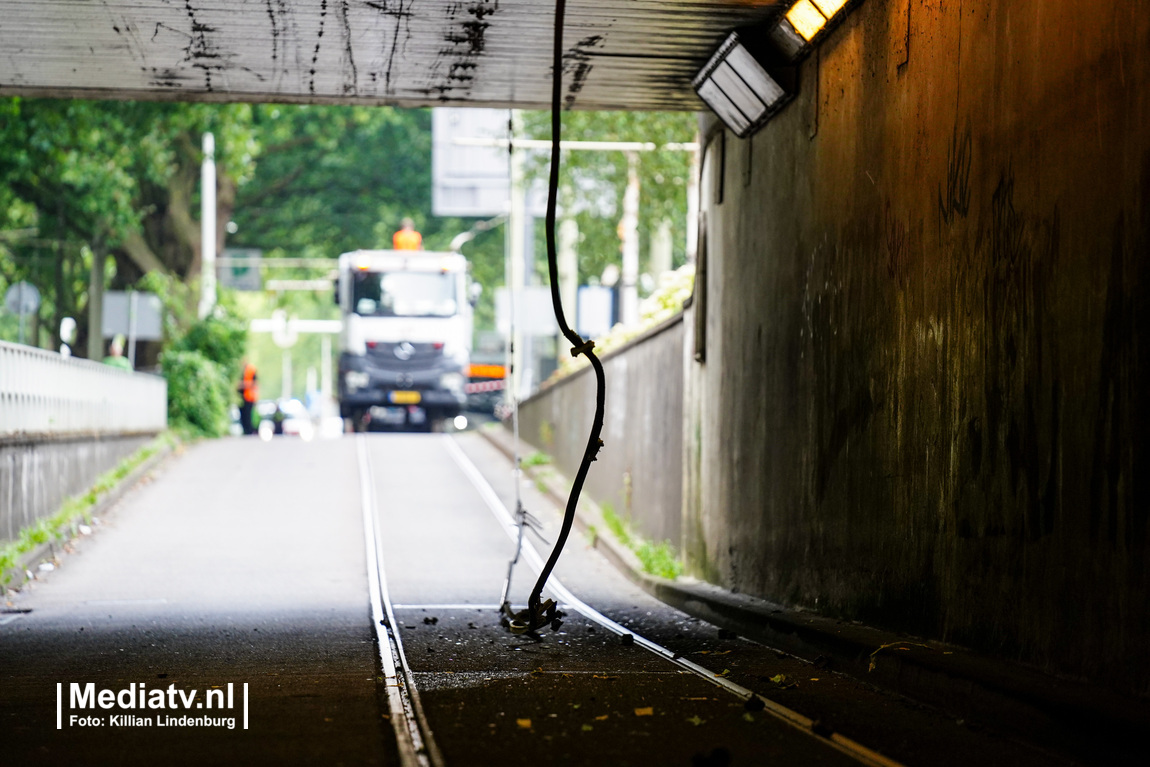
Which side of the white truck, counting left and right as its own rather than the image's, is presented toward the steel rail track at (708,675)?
front

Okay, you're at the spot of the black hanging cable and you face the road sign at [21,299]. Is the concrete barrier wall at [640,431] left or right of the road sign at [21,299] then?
right

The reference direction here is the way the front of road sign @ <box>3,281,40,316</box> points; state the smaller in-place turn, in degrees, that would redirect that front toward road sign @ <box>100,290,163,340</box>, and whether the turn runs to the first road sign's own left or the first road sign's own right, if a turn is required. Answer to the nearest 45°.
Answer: approximately 45° to the first road sign's own right

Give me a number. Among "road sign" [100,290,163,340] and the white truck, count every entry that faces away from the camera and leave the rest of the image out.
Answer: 1

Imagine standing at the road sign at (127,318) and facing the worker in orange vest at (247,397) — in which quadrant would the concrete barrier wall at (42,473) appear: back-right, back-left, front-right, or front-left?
back-right

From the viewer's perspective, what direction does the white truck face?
toward the camera

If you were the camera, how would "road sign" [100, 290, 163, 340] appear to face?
facing away from the viewer

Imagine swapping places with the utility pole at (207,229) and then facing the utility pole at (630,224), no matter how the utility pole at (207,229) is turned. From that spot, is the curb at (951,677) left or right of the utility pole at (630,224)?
right

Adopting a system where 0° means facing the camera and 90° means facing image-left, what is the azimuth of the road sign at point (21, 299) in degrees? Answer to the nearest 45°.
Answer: approximately 180°
